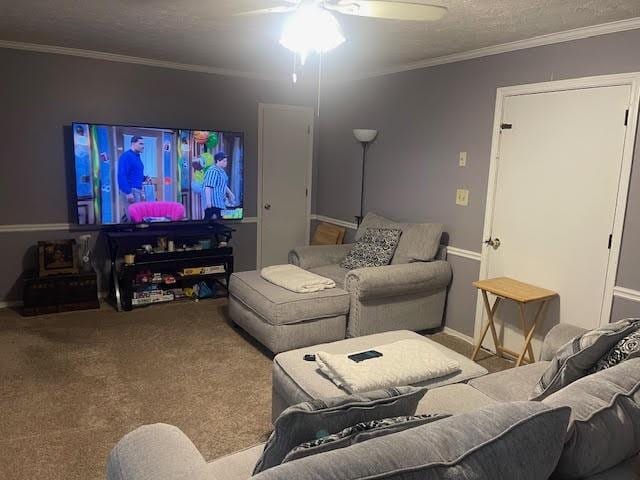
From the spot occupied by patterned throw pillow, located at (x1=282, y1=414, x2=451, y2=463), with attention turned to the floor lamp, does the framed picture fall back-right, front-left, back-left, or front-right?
front-left

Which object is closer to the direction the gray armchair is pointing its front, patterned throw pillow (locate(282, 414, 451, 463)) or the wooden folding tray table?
the patterned throw pillow

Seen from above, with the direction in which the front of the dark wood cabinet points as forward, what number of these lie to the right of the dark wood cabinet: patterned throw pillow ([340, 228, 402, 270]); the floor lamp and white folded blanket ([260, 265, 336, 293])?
0

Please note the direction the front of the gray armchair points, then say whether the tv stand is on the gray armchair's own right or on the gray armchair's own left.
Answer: on the gray armchair's own right

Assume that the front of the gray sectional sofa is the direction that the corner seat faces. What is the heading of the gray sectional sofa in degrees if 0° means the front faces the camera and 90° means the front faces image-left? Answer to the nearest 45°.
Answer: approximately 135°

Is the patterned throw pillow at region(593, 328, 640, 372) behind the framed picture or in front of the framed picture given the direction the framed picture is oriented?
in front

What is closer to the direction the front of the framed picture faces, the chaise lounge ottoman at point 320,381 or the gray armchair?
the chaise lounge ottoman

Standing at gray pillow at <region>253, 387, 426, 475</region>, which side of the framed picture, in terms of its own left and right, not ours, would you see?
front

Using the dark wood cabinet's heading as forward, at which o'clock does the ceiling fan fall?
The ceiling fan is roughly at 11 o'clock from the dark wood cabinet.

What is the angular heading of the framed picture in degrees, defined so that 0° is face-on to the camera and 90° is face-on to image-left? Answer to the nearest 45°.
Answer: approximately 0°

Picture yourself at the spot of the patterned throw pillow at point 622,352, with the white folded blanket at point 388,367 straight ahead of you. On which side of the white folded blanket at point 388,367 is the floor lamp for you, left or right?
right

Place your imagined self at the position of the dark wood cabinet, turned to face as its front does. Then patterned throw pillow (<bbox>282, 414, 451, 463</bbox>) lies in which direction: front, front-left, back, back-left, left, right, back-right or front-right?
front

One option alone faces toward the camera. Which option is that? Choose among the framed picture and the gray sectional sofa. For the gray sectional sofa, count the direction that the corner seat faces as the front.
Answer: the framed picture

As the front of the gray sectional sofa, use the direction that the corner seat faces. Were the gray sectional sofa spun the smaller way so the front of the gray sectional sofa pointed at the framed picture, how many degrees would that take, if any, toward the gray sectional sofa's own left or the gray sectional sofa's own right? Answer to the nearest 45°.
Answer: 0° — it already faces it

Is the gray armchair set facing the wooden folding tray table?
no

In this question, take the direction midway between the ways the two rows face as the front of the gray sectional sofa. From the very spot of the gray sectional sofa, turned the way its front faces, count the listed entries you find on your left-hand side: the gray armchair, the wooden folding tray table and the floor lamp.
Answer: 0

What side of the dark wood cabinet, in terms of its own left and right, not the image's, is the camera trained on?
front

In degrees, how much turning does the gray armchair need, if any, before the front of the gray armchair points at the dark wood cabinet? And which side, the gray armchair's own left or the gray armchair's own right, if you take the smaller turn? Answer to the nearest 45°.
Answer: approximately 45° to the gray armchair's own right

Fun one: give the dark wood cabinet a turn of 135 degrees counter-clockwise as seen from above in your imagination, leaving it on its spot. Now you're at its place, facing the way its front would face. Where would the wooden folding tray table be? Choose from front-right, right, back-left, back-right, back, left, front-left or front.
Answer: right
